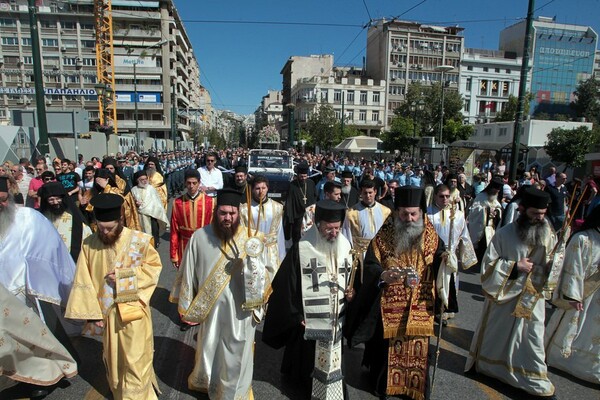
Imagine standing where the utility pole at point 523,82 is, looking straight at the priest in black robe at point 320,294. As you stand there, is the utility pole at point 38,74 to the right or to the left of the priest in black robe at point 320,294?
right

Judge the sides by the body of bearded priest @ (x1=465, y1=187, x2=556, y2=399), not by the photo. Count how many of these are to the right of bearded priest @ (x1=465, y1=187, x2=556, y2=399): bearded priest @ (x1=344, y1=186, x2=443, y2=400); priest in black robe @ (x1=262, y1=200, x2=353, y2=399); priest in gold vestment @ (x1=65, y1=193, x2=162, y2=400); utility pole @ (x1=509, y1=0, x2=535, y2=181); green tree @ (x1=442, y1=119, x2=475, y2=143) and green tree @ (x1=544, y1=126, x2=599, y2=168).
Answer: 3

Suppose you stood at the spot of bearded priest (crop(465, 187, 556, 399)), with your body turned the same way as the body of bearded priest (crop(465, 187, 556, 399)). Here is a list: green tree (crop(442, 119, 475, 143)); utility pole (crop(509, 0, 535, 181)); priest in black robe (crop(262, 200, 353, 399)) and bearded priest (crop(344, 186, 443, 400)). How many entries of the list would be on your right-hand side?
2

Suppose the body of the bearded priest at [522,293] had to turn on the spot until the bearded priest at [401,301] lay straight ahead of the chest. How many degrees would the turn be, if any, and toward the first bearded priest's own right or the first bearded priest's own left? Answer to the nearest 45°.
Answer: approximately 90° to the first bearded priest's own right

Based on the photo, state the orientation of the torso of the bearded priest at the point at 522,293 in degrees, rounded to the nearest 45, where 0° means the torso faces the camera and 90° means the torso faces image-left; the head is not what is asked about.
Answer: approximately 315°

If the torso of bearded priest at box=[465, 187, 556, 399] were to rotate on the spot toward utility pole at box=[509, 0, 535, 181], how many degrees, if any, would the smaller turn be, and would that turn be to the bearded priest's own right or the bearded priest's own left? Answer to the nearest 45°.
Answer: approximately 135° to the bearded priest's own left

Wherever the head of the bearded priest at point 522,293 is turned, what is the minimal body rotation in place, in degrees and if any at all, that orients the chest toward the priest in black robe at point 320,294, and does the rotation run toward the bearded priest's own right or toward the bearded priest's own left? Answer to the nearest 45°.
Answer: approximately 90° to the bearded priest's own right

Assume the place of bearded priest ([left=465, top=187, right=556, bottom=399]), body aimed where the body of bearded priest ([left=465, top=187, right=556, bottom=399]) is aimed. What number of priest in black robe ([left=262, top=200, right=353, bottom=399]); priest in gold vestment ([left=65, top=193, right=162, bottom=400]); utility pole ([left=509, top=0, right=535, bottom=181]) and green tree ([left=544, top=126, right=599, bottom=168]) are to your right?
2

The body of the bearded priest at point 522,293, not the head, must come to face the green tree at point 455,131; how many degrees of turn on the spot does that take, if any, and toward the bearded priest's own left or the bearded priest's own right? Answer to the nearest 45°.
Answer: approximately 135° to the bearded priest's own left

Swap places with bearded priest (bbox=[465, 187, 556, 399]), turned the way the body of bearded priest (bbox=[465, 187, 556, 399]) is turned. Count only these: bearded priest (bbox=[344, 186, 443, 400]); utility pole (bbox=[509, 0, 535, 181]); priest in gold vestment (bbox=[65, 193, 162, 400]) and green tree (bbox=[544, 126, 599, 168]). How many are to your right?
2

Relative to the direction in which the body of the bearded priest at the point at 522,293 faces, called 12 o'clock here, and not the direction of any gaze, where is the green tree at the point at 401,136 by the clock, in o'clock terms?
The green tree is roughly at 7 o'clock from the bearded priest.

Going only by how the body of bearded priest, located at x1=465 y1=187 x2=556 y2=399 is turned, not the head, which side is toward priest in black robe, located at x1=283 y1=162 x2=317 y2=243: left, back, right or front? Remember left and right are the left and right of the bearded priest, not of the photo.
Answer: back
